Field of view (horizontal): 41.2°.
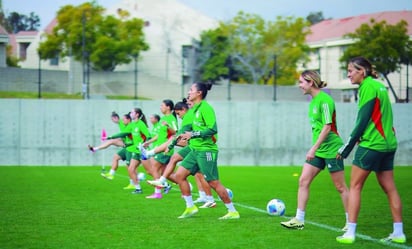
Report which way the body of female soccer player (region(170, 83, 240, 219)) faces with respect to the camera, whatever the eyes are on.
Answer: to the viewer's left

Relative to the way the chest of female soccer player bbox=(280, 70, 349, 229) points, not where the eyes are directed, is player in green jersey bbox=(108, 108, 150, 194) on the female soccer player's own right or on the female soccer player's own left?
on the female soccer player's own right

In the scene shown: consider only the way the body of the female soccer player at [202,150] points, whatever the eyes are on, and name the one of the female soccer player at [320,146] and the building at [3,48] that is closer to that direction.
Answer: the building

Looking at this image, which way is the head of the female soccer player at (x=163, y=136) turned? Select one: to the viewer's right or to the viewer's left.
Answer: to the viewer's left

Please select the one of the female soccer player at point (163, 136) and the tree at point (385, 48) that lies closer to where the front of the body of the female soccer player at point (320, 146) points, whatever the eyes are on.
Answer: the female soccer player

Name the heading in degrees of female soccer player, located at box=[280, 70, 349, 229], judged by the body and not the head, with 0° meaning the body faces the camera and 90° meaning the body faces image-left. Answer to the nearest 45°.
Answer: approximately 90°

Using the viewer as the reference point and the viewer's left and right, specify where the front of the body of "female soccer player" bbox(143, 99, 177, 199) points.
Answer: facing to the left of the viewer

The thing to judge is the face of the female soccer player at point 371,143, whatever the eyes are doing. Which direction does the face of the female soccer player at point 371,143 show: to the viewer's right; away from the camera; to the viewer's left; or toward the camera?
to the viewer's left

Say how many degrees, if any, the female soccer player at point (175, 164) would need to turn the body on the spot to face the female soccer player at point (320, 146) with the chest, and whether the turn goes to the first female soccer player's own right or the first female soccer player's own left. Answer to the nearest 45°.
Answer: approximately 135° to the first female soccer player's own left

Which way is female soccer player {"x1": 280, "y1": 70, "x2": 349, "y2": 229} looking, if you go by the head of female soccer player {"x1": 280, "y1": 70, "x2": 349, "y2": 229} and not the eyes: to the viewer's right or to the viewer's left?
to the viewer's left

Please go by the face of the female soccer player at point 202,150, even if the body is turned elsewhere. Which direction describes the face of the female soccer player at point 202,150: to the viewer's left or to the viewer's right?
to the viewer's left
